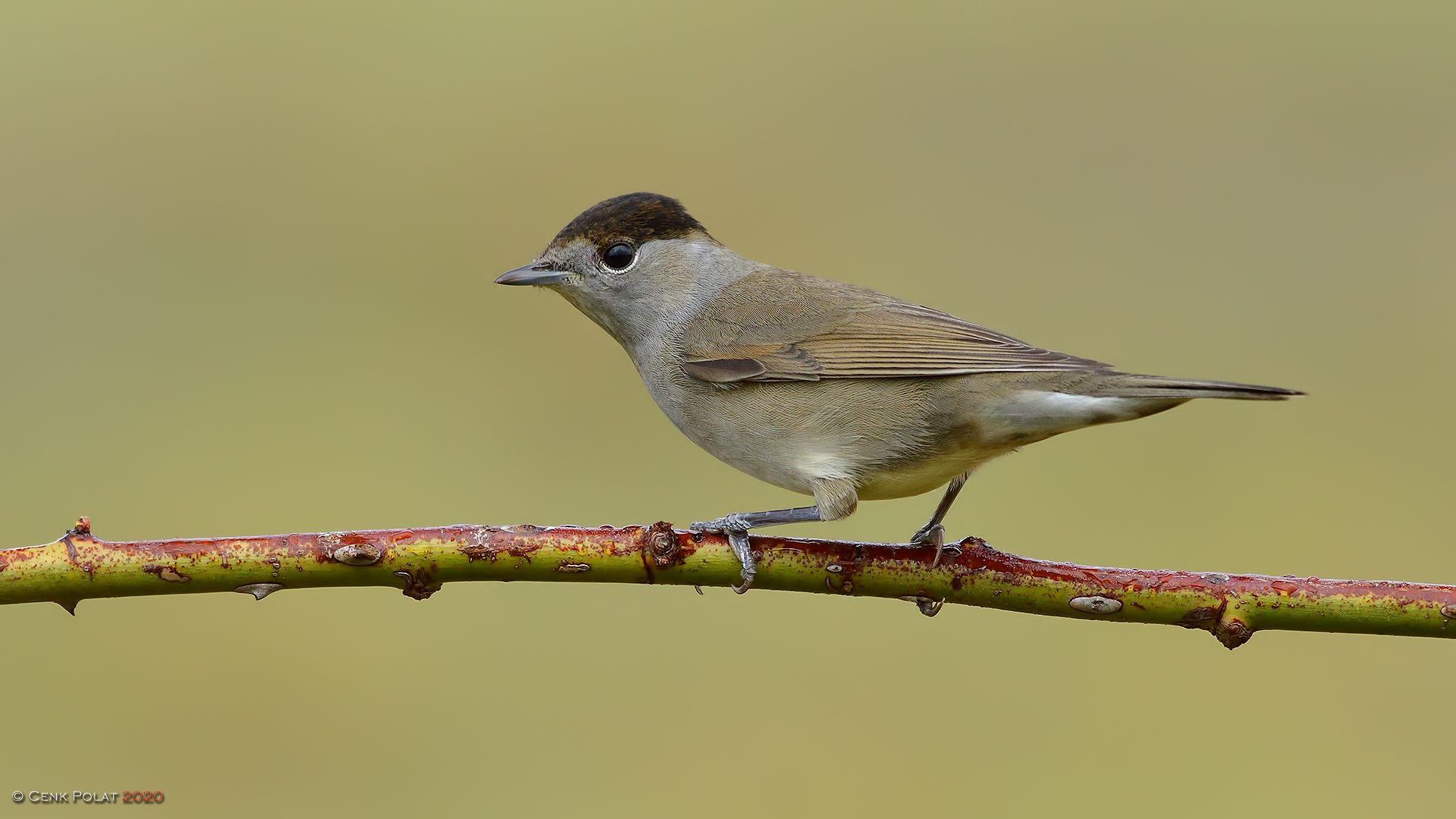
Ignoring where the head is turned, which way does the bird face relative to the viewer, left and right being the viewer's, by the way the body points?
facing to the left of the viewer
